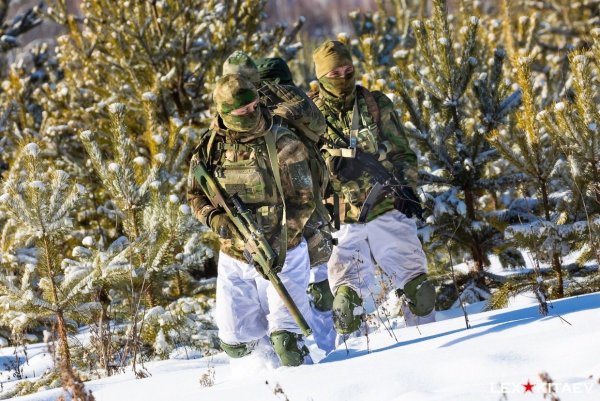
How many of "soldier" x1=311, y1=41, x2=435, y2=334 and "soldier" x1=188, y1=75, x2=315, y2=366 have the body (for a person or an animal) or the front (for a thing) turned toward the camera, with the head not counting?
2

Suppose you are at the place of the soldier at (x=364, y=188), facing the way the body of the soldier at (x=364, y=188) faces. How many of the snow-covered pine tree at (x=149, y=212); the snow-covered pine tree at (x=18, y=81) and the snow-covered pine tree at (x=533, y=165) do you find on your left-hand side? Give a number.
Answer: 1

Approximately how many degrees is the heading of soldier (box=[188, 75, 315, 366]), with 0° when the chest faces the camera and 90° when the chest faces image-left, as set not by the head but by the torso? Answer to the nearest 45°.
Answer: approximately 0°

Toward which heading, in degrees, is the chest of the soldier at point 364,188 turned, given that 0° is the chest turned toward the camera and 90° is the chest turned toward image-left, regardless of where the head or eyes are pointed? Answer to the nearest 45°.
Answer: approximately 0°

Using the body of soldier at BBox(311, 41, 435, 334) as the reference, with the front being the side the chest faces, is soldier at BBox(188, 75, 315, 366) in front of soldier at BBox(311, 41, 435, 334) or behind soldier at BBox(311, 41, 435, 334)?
in front

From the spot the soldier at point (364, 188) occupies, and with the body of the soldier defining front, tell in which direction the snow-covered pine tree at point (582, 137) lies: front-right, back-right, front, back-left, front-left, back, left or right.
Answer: left

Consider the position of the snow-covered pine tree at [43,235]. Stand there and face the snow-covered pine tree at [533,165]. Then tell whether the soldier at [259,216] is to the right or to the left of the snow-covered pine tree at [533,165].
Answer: right

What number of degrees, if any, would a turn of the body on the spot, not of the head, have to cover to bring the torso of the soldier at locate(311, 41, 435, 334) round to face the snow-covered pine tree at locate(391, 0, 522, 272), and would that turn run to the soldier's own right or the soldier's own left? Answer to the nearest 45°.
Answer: approximately 135° to the soldier's own left

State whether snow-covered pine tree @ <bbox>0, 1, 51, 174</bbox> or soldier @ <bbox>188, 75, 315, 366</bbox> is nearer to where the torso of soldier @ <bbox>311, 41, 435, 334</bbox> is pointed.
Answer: the soldier
